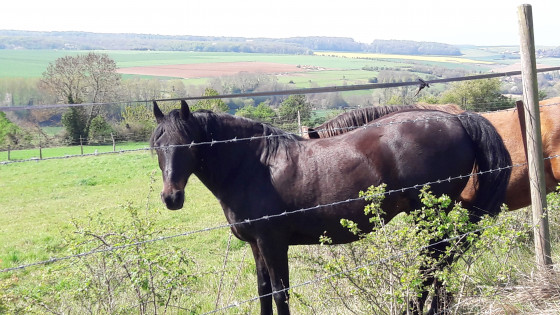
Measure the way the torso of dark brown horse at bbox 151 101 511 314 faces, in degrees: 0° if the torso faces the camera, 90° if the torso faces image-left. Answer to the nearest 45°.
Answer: approximately 90°

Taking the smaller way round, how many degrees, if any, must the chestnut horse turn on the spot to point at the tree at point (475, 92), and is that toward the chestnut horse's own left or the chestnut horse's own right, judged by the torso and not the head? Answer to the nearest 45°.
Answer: approximately 90° to the chestnut horse's own right

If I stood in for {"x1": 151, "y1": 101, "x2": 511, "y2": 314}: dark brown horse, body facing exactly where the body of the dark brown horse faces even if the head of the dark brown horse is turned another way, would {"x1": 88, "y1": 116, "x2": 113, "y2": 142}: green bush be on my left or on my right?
on my right

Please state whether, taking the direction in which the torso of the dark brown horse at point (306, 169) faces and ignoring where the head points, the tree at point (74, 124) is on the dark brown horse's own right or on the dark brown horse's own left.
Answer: on the dark brown horse's own right

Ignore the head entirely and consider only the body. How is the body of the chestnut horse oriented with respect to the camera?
to the viewer's left

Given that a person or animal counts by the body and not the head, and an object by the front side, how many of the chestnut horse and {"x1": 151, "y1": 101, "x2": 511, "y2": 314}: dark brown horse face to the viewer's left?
2
